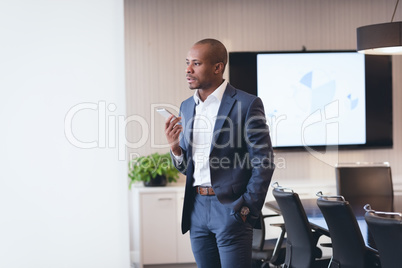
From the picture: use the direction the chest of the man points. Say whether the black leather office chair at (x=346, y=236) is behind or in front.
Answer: behind

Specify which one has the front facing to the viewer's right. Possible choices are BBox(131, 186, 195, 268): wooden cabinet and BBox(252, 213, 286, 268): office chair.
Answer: the office chair

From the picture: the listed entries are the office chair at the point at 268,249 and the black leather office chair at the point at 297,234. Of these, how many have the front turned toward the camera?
0

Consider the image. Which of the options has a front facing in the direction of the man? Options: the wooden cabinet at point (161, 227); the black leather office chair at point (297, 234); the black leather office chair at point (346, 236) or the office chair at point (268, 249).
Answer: the wooden cabinet

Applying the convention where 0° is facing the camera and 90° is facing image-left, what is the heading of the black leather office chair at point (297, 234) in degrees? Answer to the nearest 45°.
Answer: approximately 225°

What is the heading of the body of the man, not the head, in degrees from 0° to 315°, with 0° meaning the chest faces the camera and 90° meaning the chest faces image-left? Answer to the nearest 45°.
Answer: approximately 45°

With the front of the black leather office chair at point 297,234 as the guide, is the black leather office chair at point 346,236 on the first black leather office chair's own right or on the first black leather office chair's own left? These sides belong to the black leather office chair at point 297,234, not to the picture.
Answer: on the first black leather office chair's own right

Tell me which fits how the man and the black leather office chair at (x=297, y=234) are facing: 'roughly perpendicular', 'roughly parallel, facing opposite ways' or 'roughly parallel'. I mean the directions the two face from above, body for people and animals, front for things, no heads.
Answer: roughly parallel, facing opposite ways

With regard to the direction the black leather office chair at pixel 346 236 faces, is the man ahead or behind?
behind

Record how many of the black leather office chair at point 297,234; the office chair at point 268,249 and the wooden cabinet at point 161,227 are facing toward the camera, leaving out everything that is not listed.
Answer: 1

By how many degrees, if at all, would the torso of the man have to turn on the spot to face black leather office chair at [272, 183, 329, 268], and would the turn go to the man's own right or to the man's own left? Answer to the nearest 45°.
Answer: approximately 180°

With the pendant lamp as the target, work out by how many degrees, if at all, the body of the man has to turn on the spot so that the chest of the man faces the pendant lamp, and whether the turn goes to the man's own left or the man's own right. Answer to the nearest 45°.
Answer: approximately 180°

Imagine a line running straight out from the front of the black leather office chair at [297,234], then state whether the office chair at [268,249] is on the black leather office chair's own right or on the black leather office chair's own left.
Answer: on the black leather office chair's own left

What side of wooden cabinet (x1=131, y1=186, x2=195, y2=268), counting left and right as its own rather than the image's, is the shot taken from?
front

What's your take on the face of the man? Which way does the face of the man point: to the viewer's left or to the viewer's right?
to the viewer's left
